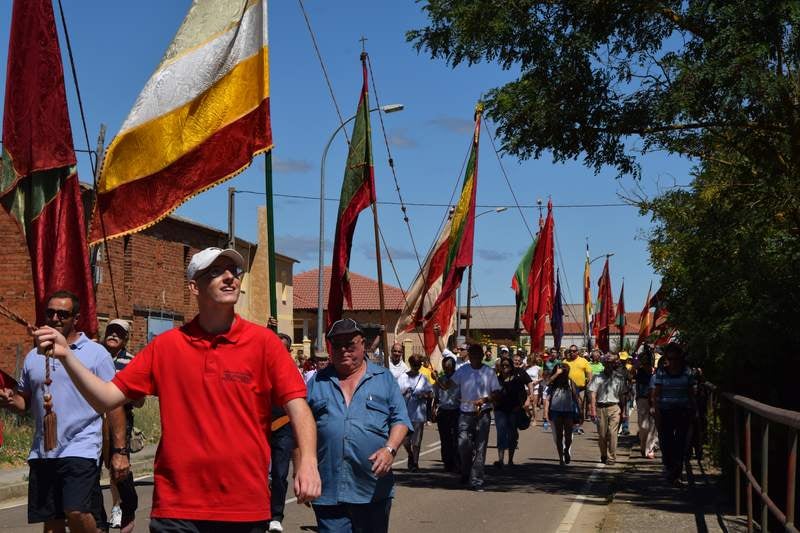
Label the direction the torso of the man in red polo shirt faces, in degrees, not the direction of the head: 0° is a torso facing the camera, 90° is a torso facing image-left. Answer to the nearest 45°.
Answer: approximately 0°

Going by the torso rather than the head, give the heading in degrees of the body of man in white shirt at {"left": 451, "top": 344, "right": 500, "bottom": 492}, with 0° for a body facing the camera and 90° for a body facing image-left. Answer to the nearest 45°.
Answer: approximately 0°

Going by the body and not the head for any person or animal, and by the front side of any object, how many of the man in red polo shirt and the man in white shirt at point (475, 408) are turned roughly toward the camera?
2

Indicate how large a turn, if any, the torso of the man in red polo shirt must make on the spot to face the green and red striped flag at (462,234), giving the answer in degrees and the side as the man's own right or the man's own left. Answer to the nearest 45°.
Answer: approximately 180°

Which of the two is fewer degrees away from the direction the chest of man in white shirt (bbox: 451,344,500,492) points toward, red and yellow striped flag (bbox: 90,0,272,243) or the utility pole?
the red and yellow striped flag

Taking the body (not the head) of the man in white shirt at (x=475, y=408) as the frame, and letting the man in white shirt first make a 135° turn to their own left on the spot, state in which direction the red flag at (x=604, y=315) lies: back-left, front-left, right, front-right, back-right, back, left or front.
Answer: front-left

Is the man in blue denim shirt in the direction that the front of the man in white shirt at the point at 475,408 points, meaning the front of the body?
yes

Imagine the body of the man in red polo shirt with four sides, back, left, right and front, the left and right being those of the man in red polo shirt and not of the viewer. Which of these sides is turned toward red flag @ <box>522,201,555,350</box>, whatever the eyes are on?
back

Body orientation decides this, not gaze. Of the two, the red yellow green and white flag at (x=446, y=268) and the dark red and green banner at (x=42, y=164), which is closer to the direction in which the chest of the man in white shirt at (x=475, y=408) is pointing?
the dark red and green banner

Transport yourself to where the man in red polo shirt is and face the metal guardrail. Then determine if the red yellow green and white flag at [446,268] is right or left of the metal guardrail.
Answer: left

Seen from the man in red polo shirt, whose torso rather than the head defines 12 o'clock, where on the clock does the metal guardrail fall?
The metal guardrail is roughly at 8 o'clock from the man in red polo shirt.

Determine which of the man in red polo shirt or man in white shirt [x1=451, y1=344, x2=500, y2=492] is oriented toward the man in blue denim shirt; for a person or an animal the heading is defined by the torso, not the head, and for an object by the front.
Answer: the man in white shirt
